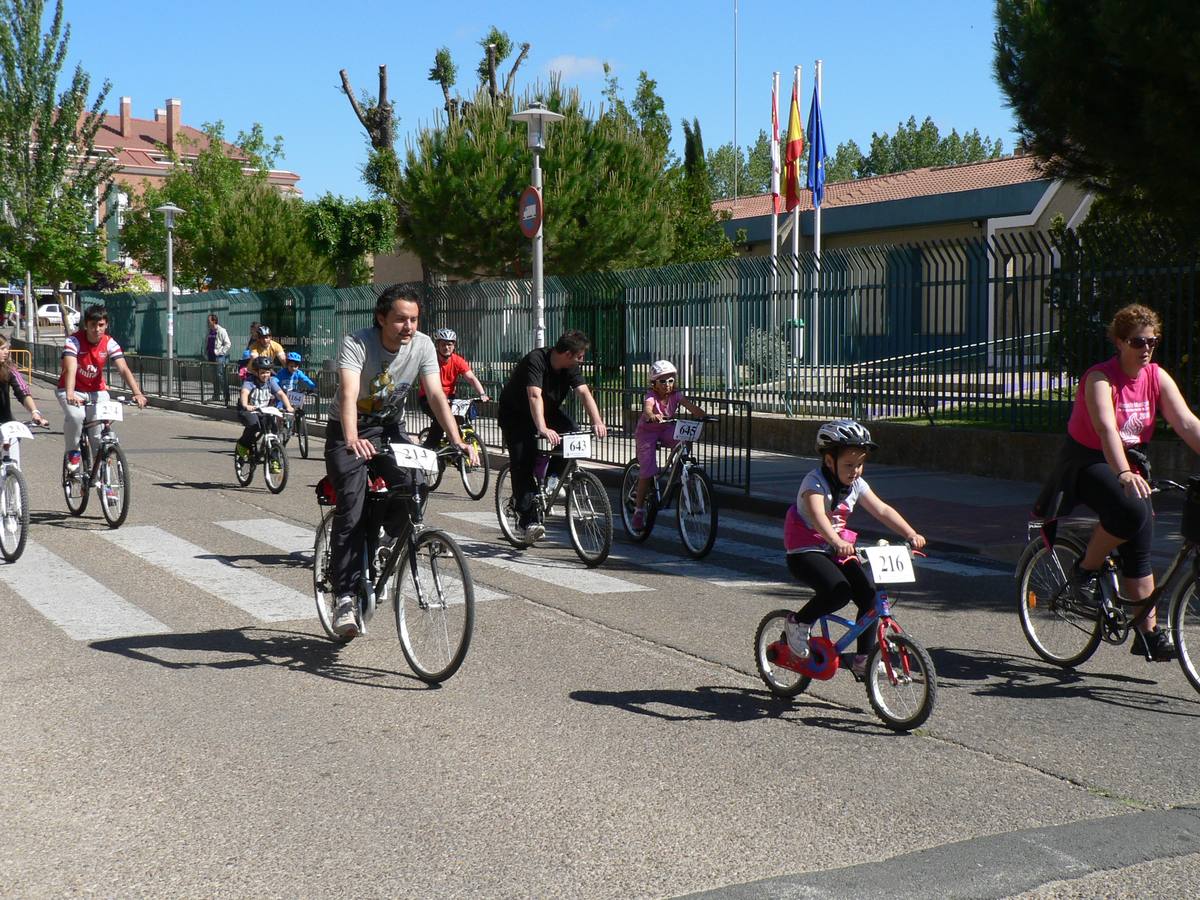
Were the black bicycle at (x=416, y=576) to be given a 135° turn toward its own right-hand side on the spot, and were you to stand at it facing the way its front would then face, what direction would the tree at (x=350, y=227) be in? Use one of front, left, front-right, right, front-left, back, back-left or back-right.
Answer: right

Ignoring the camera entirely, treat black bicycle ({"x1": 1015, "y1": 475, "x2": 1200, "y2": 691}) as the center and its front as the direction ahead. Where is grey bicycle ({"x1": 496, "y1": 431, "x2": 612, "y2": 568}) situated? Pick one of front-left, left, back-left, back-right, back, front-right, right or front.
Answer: back

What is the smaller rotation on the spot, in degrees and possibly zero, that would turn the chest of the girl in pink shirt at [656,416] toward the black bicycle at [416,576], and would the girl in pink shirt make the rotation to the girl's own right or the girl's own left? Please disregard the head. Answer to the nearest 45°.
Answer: approximately 45° to the girl's own right

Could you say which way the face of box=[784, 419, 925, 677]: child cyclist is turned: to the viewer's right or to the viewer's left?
to the viewer's right

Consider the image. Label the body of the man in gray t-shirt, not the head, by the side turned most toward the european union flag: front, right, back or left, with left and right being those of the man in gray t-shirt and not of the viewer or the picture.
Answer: left

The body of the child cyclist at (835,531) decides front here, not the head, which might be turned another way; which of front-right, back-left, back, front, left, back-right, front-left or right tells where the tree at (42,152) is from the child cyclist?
back

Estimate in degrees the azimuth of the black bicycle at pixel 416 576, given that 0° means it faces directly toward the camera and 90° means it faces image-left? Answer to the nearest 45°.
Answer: approximately 315°

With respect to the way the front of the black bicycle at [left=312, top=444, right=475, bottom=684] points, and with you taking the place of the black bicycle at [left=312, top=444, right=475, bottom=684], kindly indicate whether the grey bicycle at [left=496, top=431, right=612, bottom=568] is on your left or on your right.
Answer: on your left

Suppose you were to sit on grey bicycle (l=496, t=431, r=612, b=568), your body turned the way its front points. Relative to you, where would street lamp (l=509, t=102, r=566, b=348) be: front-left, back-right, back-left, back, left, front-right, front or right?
back-left

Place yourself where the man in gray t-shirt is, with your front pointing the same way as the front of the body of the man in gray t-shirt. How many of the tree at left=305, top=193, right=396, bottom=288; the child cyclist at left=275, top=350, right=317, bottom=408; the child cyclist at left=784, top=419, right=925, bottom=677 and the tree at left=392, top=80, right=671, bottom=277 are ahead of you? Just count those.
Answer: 1

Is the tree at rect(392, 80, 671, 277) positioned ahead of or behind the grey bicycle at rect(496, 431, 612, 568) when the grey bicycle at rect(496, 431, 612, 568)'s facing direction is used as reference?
behind
